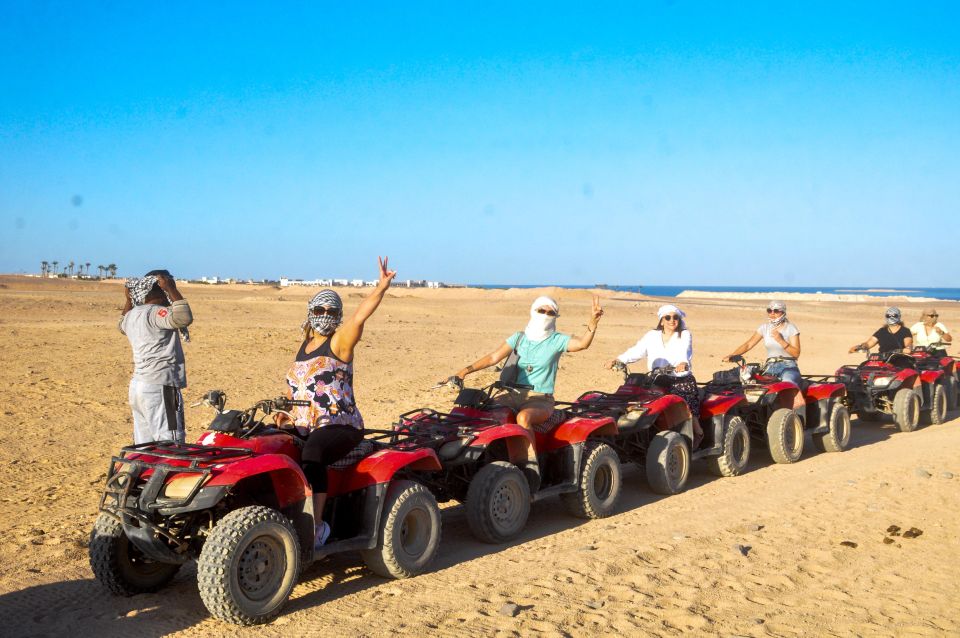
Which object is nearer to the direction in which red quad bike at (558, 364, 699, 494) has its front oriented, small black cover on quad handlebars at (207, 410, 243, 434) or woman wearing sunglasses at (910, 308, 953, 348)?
the small black cover on quad handlebars

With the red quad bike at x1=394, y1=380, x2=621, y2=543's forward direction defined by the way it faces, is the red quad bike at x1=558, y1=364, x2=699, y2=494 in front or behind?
behind

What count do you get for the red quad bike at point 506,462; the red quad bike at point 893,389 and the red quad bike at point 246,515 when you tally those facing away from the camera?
0

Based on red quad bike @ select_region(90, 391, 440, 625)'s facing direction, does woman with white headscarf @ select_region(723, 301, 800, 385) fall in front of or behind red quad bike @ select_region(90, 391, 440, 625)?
behind

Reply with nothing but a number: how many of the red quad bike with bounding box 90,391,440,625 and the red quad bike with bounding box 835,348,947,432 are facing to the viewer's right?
0

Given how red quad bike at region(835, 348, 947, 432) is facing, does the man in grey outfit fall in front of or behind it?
in front

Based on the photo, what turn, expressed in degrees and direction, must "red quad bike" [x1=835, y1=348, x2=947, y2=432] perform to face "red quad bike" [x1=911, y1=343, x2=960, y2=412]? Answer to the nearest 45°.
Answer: approximately 135° to its right

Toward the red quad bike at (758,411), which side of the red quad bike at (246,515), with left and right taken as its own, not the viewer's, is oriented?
back

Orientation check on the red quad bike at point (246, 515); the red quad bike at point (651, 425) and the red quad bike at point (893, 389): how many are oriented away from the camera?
0

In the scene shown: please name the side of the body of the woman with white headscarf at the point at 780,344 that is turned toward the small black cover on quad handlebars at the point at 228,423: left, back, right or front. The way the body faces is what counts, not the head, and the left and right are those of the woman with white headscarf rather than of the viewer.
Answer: front

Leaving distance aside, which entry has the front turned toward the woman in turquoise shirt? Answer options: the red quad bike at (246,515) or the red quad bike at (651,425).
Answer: the red quad bike at (651,425)

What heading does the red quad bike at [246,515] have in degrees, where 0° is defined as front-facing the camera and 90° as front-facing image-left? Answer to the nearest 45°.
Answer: approximately 45°

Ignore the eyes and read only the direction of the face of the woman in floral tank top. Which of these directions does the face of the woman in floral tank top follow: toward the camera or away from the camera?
toward the camera

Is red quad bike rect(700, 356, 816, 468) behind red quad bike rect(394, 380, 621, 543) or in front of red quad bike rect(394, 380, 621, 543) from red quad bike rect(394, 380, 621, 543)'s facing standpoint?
behind

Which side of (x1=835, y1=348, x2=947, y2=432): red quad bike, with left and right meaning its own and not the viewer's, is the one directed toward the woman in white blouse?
front

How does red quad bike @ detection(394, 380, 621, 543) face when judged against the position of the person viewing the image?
facing the viewer and to the left of the viewer
